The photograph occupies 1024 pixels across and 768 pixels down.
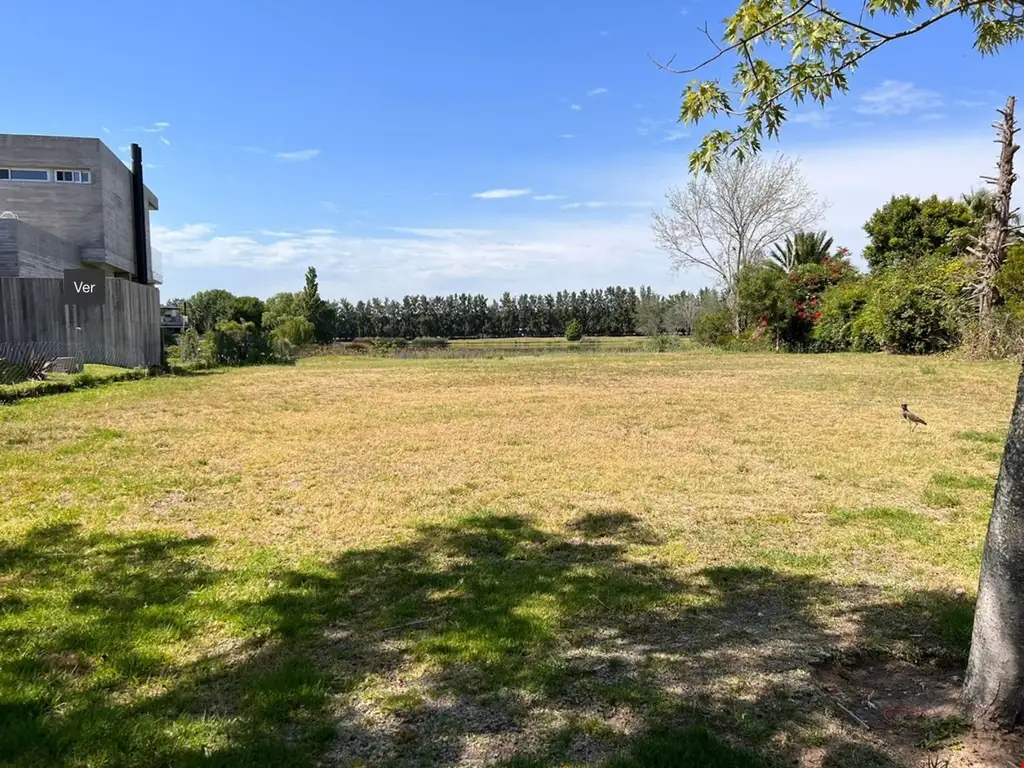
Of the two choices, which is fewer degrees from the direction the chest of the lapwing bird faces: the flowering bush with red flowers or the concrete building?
the concrete building

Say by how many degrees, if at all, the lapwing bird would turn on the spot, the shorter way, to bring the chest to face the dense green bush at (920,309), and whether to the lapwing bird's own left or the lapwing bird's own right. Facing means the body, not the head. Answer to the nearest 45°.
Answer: approximately 90° to the lapwing bird's own right

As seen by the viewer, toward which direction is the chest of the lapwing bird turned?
to the viewer's left

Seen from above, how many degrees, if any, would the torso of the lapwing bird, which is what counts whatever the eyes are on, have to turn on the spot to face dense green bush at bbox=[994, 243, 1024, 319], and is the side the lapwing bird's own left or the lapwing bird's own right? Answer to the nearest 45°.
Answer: approximately 90° to the lapwing bird's own right

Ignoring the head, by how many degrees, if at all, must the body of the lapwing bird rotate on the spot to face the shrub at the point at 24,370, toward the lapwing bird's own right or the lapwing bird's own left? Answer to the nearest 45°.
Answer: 0° — it already faces it

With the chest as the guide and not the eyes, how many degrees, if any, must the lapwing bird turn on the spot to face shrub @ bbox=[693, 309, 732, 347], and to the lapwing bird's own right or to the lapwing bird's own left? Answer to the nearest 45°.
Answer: approximately 90° to the lapwing bird's own right

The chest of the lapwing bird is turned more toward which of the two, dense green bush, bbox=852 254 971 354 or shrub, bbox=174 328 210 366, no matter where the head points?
the shrub
